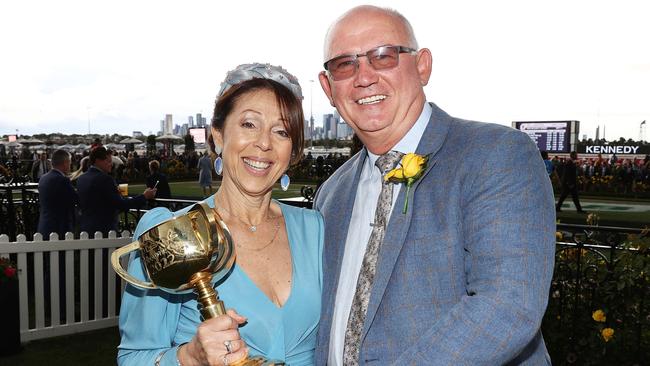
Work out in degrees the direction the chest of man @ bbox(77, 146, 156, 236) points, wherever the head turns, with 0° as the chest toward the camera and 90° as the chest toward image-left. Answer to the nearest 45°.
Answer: approximately 225°

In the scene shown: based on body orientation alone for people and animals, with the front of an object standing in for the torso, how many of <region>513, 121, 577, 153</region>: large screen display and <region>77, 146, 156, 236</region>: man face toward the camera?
1

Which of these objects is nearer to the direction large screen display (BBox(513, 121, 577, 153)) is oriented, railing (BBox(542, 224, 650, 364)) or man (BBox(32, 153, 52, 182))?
the railing

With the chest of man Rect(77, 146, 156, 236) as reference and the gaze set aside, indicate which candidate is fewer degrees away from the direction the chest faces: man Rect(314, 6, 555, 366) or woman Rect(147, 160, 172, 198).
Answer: the woman

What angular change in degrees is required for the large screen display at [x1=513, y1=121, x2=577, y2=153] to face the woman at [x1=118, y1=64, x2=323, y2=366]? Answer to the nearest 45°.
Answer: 0° — it already faces them

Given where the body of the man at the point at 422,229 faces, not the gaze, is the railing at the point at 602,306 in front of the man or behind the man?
behind

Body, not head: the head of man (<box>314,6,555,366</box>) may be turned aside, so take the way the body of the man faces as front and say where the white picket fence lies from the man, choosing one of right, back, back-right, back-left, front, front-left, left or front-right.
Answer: right

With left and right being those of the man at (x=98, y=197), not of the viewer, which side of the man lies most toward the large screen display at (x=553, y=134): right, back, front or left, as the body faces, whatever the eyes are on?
front

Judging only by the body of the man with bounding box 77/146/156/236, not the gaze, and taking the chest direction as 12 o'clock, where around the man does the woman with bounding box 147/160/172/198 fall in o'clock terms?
The woman is roughly at 11 o'clock from the man.

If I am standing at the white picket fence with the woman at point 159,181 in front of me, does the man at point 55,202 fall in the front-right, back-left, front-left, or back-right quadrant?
front-left

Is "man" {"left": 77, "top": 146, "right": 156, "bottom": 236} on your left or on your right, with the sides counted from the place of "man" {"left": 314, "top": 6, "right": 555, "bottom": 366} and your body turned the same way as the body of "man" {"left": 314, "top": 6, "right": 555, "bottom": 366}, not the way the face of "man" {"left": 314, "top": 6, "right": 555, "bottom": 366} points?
on your right

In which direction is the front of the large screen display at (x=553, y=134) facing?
toward the camera
